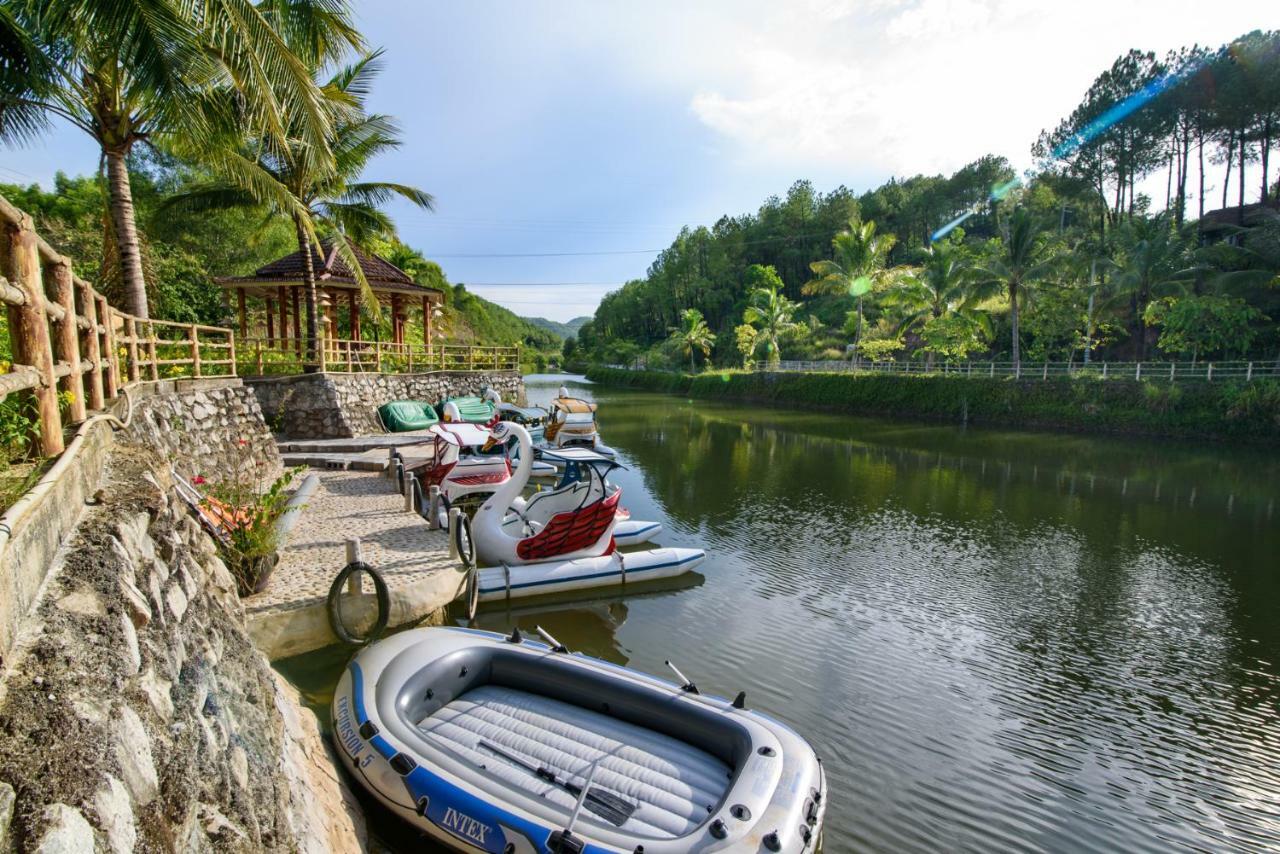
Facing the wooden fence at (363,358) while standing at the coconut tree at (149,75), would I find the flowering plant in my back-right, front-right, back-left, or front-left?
back-right

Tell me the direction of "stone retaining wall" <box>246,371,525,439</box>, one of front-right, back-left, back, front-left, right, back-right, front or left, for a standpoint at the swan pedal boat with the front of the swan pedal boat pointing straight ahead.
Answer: right

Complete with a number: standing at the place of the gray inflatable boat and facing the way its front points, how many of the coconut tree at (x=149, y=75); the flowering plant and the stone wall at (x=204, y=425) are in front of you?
3

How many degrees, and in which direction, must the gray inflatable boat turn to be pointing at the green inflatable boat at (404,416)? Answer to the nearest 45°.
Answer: approximately 45° to its right

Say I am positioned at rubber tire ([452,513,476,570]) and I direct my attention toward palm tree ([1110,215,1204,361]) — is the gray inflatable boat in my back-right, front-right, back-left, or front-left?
back-right

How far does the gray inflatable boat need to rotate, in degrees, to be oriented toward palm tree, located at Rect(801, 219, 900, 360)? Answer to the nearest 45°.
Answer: approximately 90° to its right

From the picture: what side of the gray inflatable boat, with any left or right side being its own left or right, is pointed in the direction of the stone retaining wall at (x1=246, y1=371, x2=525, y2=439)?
front

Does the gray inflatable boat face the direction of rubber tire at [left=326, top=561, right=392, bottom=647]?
yes

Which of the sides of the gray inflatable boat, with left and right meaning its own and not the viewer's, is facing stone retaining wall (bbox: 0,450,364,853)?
left

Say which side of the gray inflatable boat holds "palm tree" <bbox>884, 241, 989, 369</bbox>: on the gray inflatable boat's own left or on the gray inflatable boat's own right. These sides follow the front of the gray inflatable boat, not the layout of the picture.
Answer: on the gray inflatable boat's own right

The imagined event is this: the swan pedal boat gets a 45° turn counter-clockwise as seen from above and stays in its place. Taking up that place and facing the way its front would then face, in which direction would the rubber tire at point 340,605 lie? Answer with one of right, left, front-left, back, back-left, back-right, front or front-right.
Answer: front-right

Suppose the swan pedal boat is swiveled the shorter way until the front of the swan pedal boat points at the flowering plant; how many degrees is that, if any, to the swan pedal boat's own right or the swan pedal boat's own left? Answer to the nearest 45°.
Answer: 0° — it already faces it

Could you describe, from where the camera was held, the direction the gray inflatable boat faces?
facing away from the viewer and to the left of the viewer

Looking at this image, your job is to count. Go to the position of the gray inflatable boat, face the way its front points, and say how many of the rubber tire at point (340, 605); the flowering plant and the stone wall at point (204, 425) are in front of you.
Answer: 3

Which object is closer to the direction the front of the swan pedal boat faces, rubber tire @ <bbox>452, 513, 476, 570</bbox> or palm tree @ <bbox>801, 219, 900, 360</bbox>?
the rubber tire

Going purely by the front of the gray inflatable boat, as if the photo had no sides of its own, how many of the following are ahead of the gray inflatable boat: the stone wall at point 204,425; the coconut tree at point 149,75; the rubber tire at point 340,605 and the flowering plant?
4

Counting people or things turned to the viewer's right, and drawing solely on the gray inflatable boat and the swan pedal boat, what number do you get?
0
